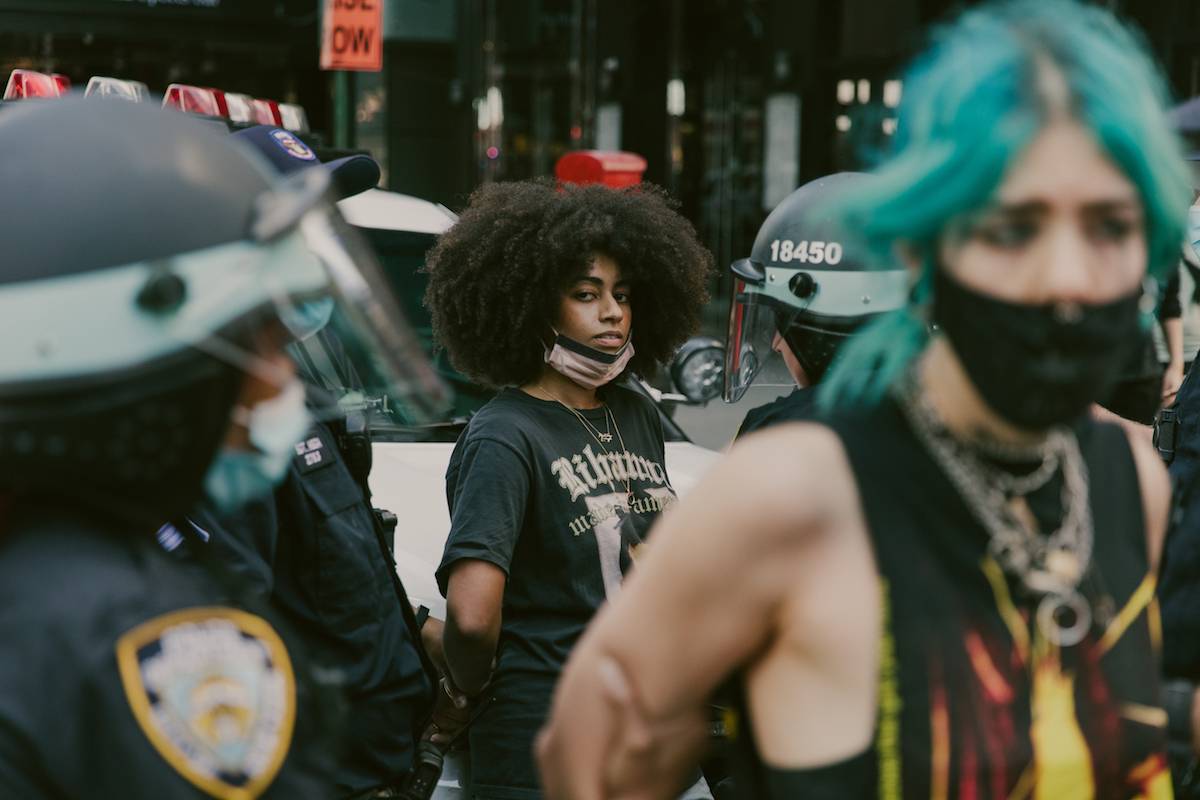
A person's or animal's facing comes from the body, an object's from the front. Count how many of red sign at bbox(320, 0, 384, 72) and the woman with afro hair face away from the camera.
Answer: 0

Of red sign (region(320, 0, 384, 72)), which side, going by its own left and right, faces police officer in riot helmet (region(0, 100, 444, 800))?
front

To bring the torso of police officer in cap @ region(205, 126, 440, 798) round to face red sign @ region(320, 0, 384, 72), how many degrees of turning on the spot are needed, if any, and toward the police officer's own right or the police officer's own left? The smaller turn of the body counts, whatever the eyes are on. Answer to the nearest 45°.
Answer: approximately 135° to the police officer's own left

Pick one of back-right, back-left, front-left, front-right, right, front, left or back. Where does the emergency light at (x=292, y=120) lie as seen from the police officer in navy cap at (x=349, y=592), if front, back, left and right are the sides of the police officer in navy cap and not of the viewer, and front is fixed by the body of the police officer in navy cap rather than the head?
back-left

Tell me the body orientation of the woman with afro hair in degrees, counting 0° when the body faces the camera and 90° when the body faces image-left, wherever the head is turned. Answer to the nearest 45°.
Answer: approximately 315°

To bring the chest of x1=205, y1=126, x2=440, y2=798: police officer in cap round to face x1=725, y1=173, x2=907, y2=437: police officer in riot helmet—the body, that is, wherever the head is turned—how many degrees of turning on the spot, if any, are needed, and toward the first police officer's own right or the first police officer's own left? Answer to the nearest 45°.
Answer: approximately 45° to the first police officer's own left

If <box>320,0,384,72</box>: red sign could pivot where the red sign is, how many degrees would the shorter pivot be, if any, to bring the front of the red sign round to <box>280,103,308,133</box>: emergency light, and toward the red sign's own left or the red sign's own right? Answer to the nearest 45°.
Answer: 0° — it already faces it

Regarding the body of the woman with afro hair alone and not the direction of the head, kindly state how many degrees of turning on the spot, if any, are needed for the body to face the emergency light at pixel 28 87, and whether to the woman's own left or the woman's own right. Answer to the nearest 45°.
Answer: approximately 180°

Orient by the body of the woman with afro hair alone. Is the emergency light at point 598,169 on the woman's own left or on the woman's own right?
on the woman's own left

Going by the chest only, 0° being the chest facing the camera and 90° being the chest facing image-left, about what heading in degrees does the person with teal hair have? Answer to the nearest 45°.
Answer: approximately 315°
